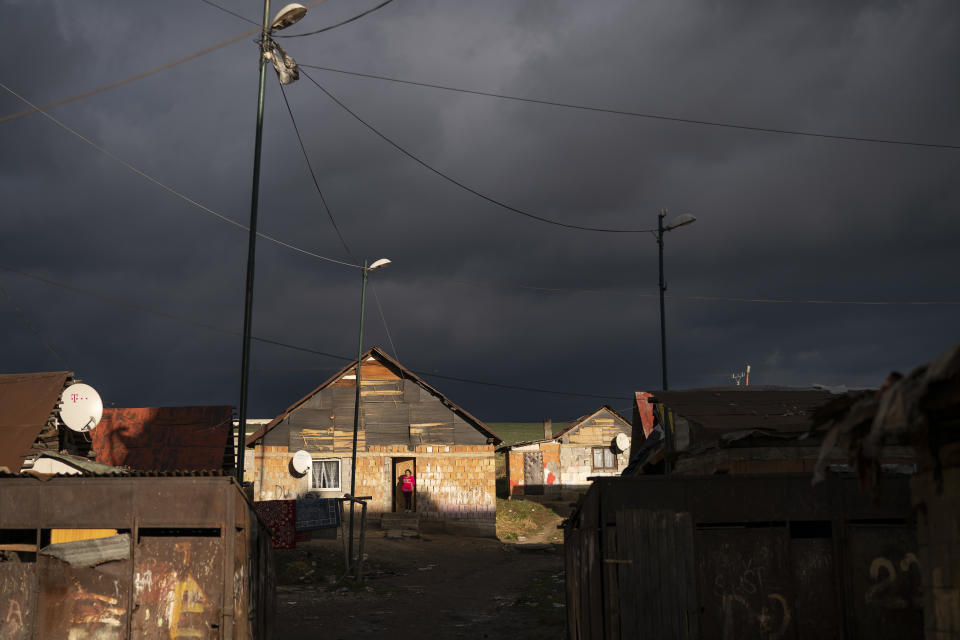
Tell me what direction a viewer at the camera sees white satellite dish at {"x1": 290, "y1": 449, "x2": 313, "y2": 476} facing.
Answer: facing the viewer and to the right of the viewer

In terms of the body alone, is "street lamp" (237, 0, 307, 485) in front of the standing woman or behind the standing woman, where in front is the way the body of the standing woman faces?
in front

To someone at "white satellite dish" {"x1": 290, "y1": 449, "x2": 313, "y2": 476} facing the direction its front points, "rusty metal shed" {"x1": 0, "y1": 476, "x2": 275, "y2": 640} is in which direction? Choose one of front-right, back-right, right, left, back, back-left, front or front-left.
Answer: front-right

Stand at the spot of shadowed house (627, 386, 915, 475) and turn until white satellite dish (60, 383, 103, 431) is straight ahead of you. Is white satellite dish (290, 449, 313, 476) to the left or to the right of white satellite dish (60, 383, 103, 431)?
right

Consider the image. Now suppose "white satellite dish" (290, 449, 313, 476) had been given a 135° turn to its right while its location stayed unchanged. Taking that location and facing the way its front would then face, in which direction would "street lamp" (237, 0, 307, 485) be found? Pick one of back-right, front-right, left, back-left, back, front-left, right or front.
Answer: left

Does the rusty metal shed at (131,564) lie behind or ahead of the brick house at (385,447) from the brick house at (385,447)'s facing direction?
ahead

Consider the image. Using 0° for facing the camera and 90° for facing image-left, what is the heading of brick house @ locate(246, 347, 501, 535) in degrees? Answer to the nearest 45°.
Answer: approximately 0°

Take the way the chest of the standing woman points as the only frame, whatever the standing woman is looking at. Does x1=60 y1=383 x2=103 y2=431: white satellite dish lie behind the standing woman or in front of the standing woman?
in front

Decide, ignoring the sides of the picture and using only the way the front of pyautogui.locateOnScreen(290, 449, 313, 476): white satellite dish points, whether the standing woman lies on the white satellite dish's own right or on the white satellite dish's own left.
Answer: on the white satellite dish's own left
